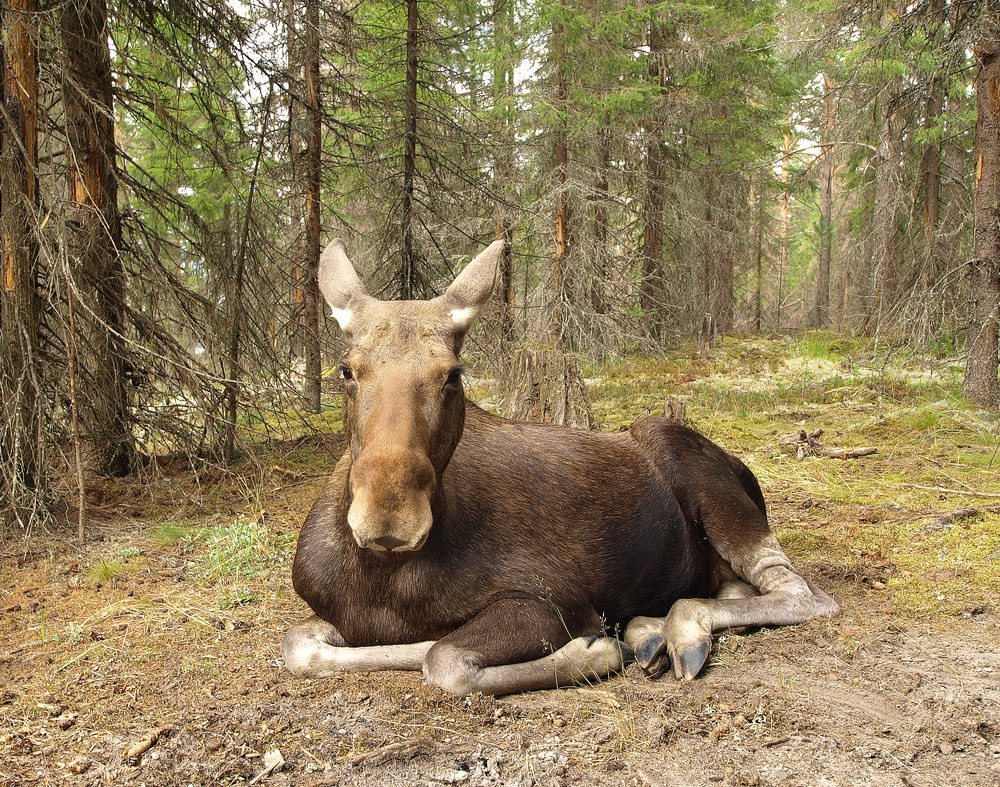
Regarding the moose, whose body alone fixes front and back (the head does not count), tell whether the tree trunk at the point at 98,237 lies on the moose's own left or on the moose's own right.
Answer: on the moose's own right

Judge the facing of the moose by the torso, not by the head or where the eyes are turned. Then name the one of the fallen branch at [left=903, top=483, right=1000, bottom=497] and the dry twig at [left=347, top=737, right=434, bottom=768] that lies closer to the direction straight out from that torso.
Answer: the dry twig

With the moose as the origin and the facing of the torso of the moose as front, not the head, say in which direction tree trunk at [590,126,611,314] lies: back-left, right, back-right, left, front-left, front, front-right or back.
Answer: back-right

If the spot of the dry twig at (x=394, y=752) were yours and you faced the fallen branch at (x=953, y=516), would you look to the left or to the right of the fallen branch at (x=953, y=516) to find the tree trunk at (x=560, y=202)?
left

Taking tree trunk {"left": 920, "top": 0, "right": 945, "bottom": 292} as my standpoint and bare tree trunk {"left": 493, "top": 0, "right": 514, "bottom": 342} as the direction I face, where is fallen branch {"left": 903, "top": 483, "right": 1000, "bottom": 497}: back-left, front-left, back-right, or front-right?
front-left

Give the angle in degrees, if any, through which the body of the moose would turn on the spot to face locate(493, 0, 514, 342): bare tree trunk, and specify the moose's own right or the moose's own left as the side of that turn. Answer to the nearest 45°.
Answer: approximately 135° to the moose's own right

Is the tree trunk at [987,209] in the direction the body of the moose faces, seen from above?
no

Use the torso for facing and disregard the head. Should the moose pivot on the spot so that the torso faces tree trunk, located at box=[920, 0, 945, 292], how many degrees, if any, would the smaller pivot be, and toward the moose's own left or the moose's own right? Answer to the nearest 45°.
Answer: approximately 180°

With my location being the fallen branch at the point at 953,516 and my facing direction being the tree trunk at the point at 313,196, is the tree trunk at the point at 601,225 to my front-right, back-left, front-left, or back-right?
front-right

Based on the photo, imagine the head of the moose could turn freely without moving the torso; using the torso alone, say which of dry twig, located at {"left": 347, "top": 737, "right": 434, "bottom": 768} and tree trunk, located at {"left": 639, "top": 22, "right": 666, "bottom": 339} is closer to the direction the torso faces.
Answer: the dry twig

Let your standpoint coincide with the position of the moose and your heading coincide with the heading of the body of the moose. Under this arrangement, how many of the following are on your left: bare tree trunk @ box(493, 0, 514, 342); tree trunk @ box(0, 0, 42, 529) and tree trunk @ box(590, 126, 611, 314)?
0

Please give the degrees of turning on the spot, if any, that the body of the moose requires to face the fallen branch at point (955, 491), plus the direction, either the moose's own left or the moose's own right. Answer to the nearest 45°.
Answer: approximately 180°

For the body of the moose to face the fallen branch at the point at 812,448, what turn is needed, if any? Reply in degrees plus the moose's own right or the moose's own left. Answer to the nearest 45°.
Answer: approximately 180°

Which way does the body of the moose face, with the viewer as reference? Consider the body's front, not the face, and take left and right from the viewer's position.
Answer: facing the viewer and to the left of the viewer

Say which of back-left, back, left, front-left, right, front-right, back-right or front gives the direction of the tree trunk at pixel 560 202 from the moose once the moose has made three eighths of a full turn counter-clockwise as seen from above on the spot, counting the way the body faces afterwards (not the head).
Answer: left
